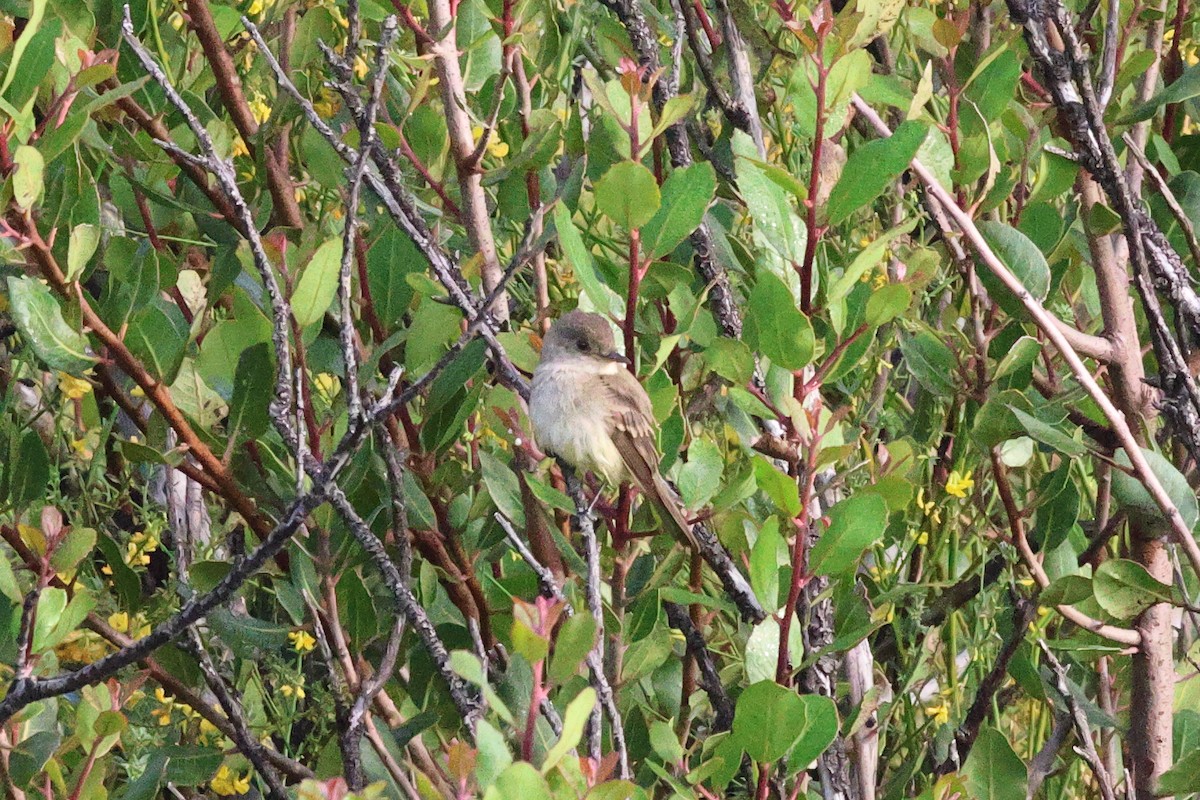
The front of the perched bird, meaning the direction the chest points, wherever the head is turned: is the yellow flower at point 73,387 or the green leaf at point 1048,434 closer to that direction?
the yellow flower

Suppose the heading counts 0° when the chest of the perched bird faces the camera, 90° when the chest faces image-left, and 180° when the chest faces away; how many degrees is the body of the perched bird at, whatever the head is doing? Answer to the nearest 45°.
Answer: approximately 45°

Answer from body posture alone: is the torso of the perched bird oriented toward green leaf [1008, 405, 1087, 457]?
no

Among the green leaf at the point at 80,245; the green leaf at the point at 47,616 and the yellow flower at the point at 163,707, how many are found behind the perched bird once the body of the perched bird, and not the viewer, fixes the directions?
0

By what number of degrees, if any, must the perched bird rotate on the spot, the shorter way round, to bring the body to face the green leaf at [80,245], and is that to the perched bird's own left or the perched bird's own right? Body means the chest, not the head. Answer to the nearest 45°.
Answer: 0° — it already faces it

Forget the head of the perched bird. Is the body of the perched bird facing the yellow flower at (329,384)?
no

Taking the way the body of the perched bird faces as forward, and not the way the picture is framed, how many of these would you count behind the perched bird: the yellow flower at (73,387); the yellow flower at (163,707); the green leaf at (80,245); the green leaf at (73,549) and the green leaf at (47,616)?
0

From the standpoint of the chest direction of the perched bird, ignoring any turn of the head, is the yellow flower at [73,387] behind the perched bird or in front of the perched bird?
in front

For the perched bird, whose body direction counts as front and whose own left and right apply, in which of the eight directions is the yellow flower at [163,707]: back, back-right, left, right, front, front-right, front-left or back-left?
front

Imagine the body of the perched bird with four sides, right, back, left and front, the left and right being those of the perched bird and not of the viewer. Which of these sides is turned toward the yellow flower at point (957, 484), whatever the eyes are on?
left

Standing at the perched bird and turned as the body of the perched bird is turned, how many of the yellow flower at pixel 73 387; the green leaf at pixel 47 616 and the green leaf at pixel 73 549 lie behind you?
0

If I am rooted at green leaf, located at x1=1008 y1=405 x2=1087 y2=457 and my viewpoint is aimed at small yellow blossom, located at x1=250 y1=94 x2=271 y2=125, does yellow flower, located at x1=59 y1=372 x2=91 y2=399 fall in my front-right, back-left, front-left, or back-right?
front-left
